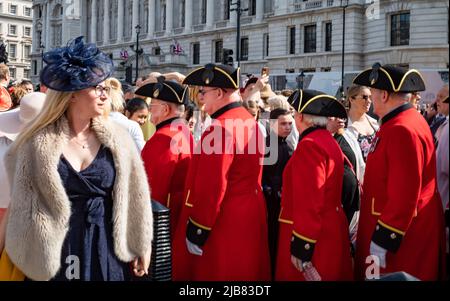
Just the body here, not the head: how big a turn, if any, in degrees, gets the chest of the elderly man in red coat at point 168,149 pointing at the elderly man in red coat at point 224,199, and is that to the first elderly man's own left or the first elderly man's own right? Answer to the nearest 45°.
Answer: approximately 135° to the first elderly man's own left

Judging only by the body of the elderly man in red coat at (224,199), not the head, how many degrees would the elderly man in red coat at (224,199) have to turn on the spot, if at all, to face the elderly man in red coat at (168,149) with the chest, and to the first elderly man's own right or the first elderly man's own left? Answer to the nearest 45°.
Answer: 0° — they already face them

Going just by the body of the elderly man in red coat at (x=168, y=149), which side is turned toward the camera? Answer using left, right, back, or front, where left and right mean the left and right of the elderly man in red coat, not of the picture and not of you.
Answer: left

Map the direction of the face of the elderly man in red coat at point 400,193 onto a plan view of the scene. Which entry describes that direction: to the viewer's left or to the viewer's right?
to the viewer's left

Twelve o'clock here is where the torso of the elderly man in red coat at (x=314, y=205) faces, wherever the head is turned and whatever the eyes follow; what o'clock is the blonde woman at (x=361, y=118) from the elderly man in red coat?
The blonde woman is roughly at 2 o'clock from the elderly man in red coat.
